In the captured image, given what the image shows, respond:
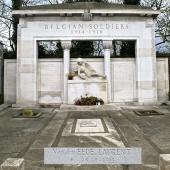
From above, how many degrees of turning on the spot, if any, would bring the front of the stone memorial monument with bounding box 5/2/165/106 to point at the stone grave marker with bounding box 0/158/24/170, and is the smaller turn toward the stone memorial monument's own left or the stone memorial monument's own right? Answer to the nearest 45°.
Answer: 0° — it already faces it

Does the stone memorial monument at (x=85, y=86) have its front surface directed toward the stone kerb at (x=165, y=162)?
yes

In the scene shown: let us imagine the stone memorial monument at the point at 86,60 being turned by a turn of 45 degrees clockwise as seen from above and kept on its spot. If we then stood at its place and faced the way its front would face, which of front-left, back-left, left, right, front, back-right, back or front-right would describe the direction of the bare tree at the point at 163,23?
back

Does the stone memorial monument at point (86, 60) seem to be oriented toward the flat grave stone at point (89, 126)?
yes

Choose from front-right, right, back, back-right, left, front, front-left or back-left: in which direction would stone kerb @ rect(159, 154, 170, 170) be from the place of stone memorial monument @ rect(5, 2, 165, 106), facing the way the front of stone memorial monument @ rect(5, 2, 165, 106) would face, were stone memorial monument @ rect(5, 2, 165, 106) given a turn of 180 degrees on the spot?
back

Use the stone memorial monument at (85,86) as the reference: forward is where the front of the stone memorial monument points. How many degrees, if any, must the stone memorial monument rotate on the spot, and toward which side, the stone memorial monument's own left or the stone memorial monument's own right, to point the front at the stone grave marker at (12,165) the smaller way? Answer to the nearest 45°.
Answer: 0° — it already faces it

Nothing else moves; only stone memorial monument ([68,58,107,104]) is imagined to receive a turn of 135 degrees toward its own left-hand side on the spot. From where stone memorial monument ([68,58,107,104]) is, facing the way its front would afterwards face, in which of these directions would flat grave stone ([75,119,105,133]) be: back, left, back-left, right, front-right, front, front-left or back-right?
back-right

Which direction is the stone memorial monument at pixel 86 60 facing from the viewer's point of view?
toward the camera
